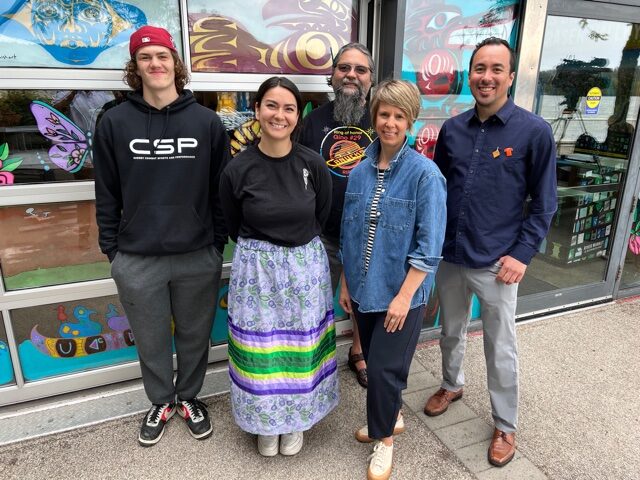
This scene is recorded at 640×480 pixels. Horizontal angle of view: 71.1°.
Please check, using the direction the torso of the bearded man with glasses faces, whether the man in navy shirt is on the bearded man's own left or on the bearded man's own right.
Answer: on the bearded man's own left

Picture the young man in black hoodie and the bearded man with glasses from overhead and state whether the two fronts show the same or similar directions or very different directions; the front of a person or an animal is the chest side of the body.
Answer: same or similar directions

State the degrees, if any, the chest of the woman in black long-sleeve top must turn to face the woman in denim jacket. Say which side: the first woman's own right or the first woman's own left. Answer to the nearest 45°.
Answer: approximately 90° to the first woman's own left

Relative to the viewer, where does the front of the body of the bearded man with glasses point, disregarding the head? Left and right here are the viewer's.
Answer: facing the viewer

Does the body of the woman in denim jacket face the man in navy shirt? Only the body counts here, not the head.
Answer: no

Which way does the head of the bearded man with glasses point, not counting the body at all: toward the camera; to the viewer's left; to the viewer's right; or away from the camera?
toward the camera

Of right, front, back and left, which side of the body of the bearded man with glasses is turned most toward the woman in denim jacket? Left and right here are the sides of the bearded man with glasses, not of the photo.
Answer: front

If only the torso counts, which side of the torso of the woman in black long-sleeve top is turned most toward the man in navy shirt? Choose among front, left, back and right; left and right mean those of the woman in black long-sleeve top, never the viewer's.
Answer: left

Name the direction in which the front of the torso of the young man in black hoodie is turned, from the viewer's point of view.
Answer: toward the camera

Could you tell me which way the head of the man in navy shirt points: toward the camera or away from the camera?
toward the camera

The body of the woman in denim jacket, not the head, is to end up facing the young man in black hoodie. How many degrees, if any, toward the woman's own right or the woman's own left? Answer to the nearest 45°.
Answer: approximately 45° to the woman's own right

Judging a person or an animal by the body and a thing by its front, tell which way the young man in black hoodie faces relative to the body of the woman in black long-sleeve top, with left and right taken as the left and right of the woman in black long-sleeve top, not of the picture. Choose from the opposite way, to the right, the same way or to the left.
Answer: the same way

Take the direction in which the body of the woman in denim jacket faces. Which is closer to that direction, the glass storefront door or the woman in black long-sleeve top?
the woman in black long-sleeve top

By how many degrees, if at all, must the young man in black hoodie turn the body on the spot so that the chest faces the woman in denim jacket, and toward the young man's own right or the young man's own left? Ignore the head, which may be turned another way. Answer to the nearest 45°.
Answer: approximately 45° to the young man's own left

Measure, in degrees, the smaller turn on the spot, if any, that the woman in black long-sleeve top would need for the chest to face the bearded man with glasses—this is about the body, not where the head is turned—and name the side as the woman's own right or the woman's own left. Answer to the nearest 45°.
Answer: approximately 135° to the woman's own left

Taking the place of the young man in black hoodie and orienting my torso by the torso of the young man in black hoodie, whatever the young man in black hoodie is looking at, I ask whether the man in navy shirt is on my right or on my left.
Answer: on my left
